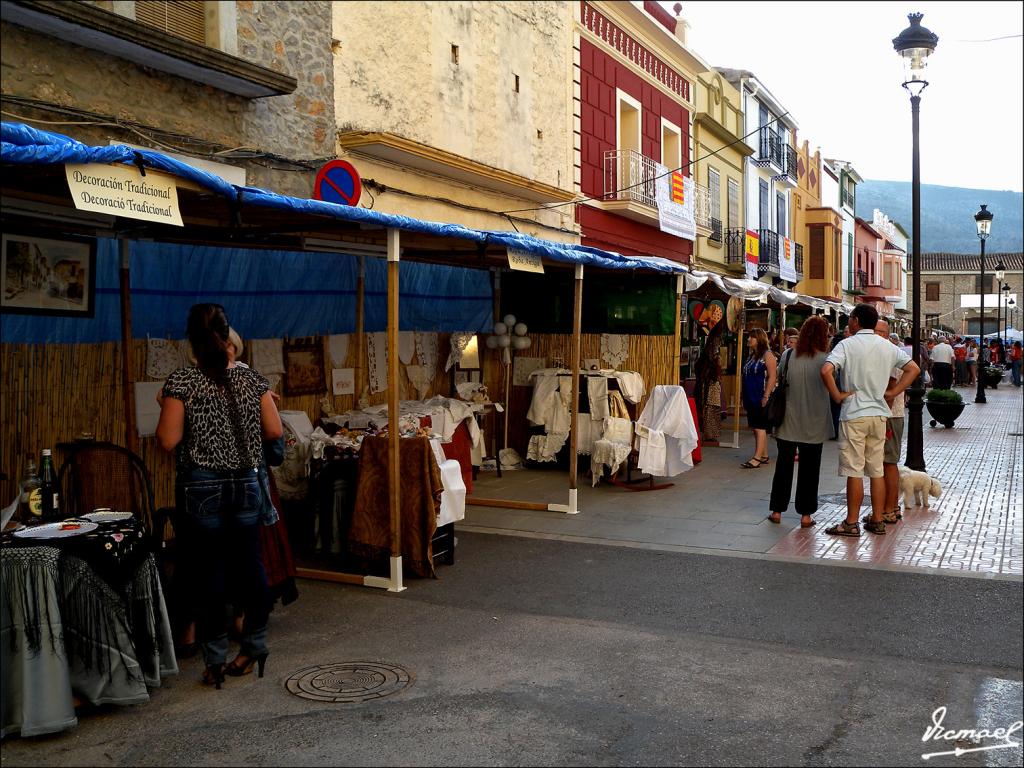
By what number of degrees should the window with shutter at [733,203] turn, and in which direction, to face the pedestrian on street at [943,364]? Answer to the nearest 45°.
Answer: approximately 45° to its left

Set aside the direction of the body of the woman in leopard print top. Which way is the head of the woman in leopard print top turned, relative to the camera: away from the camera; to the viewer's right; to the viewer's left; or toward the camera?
away from the camera

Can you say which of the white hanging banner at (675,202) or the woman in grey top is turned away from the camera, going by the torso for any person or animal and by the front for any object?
the woman in grey top

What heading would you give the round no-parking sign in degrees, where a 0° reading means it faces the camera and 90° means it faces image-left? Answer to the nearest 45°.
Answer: approximately 0°

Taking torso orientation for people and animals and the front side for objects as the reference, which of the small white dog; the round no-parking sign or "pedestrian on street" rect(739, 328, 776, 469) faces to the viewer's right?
the small white dog

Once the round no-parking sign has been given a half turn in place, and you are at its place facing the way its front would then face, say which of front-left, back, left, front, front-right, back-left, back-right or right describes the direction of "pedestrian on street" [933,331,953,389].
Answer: front-right

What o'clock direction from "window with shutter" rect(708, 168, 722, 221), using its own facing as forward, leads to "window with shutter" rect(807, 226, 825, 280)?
"window with shutter" rect(807, 226, 825, 280) is roughly at 8 o'clock from "window with shutter" rect(708, 168, 722, 221).

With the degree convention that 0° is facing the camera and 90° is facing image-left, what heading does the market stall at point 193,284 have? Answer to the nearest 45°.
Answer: approximately 315°

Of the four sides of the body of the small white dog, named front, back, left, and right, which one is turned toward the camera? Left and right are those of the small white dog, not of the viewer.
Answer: right

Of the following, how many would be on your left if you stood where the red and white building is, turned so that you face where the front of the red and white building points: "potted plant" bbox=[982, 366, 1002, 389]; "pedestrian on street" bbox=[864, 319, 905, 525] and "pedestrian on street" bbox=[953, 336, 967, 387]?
2

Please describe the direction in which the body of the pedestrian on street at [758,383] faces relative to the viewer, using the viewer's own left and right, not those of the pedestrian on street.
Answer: facing to the left of the viewer

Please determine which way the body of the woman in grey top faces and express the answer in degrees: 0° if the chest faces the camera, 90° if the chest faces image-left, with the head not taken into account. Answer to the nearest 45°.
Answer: approximately 180°

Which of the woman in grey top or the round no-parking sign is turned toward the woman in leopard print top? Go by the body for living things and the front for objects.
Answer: the round no-parking sign
